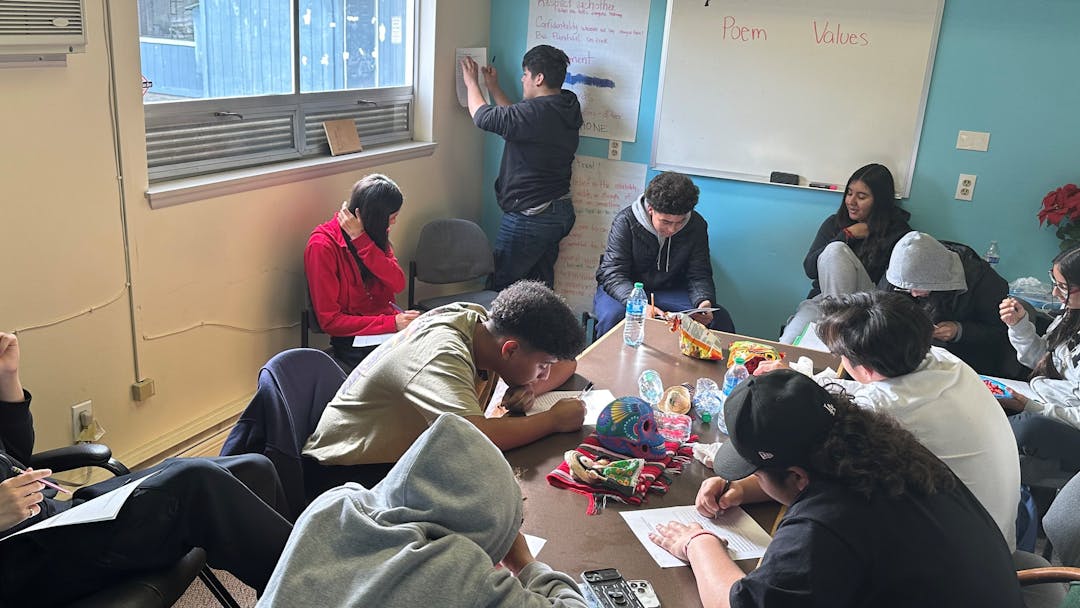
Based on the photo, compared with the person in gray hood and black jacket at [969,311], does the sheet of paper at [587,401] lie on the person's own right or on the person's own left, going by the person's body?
on the person's own left

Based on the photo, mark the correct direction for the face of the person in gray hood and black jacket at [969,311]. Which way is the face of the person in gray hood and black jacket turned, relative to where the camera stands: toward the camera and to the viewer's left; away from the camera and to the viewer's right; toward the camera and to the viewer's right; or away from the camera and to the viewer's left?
toward the camera and to the viewer's left

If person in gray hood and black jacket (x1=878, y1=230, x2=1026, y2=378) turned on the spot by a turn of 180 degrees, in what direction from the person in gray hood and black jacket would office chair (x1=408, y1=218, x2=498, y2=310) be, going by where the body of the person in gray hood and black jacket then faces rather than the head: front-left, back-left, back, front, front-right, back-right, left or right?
back

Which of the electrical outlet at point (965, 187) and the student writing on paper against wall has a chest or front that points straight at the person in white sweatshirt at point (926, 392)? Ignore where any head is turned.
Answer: the electrical outlet

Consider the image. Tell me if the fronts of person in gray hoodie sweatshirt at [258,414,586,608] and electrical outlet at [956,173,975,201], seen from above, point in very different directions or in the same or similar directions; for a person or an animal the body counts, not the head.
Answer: very different directions

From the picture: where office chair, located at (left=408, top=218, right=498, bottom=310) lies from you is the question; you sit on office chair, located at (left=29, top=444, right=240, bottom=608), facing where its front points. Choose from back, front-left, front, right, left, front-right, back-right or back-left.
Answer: front-left

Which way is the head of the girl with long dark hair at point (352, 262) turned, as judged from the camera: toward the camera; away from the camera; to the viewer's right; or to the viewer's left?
to the viewer's right

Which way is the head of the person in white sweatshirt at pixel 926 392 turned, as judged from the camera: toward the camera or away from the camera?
away from the camera

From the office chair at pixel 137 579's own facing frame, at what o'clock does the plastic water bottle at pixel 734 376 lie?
The plastic water bottle is roughly at 12 o'clock from the office chair.

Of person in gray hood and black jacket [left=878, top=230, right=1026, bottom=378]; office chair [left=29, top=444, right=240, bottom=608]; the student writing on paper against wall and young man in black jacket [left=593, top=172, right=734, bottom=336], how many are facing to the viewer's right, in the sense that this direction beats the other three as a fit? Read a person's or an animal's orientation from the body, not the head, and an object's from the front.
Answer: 1

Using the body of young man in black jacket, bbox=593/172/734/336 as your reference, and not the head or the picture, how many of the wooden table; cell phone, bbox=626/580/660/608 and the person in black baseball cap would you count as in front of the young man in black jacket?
3

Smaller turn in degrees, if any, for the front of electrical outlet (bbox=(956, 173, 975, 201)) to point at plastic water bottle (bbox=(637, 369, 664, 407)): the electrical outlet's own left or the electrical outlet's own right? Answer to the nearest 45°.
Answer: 0° — it already faces it

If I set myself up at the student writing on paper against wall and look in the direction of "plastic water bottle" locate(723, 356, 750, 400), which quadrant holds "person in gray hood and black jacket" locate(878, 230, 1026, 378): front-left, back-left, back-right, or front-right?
front-left

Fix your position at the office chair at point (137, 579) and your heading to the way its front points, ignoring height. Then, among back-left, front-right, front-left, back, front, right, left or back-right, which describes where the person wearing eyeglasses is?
front

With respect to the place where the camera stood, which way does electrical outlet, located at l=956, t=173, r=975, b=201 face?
facing the viewer

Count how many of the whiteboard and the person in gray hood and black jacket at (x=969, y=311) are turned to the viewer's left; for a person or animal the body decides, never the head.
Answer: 1

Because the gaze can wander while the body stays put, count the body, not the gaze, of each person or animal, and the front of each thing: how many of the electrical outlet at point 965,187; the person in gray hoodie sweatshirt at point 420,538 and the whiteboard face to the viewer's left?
0

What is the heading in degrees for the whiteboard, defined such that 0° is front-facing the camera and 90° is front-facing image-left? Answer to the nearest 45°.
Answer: approximately 0°
